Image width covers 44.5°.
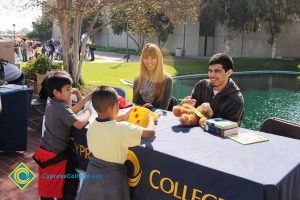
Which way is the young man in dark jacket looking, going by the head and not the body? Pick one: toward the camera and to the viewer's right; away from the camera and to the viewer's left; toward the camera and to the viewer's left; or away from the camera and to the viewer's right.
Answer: toward the camera and to the viewer's left

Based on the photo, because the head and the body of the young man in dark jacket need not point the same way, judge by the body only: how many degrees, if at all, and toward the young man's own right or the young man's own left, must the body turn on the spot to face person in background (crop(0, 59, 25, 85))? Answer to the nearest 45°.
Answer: approximately 90° to the young man's own right

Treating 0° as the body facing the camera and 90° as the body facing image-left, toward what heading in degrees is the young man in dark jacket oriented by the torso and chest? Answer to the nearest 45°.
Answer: approximately 45°

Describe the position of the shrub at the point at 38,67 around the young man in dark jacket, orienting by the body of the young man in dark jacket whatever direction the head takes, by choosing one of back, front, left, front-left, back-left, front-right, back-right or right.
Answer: right

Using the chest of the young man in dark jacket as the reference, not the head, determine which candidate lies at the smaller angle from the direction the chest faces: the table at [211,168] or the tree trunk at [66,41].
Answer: the table

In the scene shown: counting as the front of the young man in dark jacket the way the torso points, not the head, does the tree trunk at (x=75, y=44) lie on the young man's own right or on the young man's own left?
on the young man's own right

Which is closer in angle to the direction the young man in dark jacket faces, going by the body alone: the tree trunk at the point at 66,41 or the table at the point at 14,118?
the table

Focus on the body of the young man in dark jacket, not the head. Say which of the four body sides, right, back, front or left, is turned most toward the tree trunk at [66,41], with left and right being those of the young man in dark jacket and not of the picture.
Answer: right

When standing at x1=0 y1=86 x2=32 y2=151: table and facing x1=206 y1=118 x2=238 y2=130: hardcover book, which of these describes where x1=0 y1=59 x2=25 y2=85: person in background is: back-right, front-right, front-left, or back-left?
back-left
